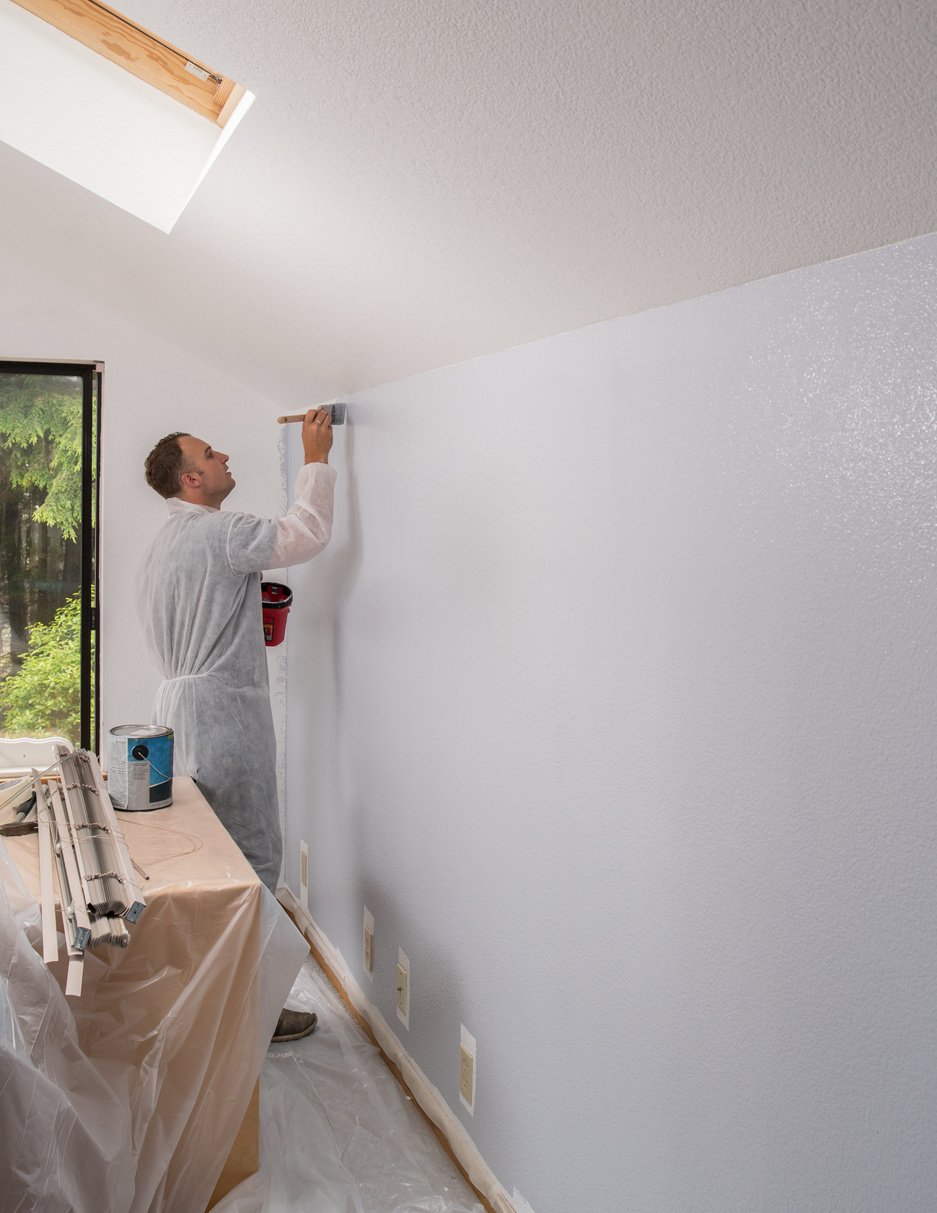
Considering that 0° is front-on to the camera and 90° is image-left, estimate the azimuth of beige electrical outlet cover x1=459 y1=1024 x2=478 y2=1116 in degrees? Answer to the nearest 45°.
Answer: approximately 90°

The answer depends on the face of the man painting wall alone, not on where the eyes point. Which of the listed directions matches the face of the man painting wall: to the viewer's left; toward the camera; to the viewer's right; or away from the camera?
to the viewer's right

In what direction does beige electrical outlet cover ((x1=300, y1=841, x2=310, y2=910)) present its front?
to the viewer's left

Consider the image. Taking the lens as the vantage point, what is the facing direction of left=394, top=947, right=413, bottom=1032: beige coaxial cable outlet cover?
facing to the left of the viewer

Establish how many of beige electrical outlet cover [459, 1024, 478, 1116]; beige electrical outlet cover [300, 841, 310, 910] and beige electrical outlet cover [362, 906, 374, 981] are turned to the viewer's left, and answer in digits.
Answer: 3

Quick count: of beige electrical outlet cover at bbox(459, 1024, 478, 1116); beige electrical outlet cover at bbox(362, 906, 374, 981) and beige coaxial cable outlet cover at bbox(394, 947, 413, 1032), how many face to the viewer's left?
3

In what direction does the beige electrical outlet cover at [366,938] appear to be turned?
to the viewer's left
